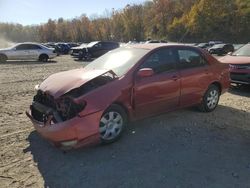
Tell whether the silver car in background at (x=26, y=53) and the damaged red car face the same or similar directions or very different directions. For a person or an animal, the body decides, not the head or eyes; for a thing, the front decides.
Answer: same or similar directions

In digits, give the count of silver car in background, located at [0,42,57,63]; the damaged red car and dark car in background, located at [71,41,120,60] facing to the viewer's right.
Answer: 0

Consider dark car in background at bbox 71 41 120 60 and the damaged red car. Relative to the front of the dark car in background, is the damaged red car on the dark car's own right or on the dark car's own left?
on the dark car's own left

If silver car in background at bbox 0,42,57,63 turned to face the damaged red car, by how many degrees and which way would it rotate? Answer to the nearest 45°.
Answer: approximately 90° to its left

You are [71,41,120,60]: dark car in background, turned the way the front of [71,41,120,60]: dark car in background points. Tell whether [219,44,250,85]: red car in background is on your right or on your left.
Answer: on your left

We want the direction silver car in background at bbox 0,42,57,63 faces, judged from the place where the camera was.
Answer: facing to the left of the viewer

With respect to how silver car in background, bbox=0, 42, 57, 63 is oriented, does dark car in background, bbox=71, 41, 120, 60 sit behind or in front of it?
behind

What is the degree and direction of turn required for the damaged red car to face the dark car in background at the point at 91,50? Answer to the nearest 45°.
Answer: approximately 135° to its right

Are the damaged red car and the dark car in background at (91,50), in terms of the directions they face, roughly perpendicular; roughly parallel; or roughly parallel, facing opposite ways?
roughly parallel

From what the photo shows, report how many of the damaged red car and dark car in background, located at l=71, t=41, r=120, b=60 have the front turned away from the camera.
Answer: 0

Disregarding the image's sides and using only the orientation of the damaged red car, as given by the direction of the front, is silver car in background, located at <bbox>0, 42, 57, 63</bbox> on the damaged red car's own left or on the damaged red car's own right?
on the damaged red car's own right

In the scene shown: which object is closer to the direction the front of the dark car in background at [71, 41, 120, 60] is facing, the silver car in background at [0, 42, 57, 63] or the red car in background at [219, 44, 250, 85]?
the silver car in background

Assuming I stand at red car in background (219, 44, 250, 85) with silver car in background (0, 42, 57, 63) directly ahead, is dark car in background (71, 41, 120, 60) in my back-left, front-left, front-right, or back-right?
front-right

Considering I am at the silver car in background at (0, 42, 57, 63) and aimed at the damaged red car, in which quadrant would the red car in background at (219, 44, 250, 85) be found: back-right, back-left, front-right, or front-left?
front-left

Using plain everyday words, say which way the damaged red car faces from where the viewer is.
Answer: facing the viewer and to the left of the viewer
